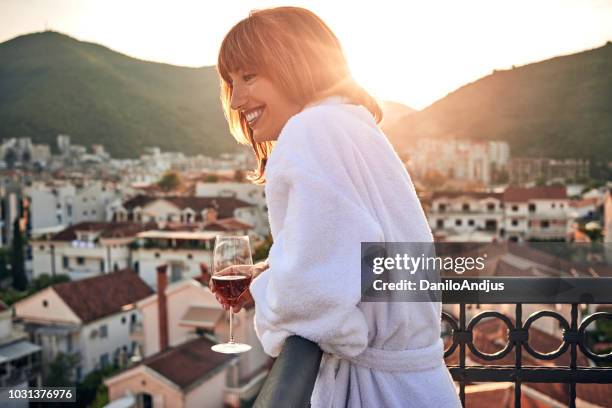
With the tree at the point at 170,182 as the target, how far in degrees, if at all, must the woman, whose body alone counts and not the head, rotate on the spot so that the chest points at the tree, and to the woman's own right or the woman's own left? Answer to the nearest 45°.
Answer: approximately 90° to the woman's own right

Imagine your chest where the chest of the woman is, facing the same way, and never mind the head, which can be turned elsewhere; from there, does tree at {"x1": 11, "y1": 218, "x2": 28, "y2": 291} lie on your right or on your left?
on your right

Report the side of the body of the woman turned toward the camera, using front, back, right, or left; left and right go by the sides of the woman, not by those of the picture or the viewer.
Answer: left

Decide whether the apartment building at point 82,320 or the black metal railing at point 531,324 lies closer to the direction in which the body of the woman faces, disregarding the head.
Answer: the apartment building

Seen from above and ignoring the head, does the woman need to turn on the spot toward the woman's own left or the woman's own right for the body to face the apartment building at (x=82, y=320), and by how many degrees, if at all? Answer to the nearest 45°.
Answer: approximately 45° to the woman's own right

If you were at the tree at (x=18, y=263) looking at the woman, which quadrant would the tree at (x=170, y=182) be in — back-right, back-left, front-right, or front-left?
back-left

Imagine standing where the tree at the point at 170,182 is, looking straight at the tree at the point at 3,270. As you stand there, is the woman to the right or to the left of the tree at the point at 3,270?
left
